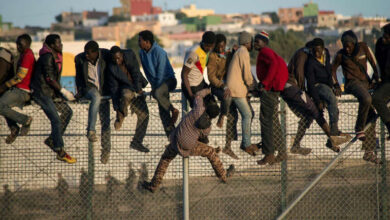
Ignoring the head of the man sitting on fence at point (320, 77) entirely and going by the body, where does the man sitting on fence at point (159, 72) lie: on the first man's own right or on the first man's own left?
on the first man's own right

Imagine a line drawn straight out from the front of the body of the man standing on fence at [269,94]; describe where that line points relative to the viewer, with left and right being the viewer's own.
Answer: facing to the left of the viewer

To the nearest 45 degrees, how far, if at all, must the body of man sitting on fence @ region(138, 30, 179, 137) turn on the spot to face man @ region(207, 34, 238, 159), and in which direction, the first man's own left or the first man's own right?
approximately 135° to the first man's own left

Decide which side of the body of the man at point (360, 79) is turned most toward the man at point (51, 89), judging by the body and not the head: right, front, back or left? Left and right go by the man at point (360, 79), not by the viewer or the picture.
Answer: right
